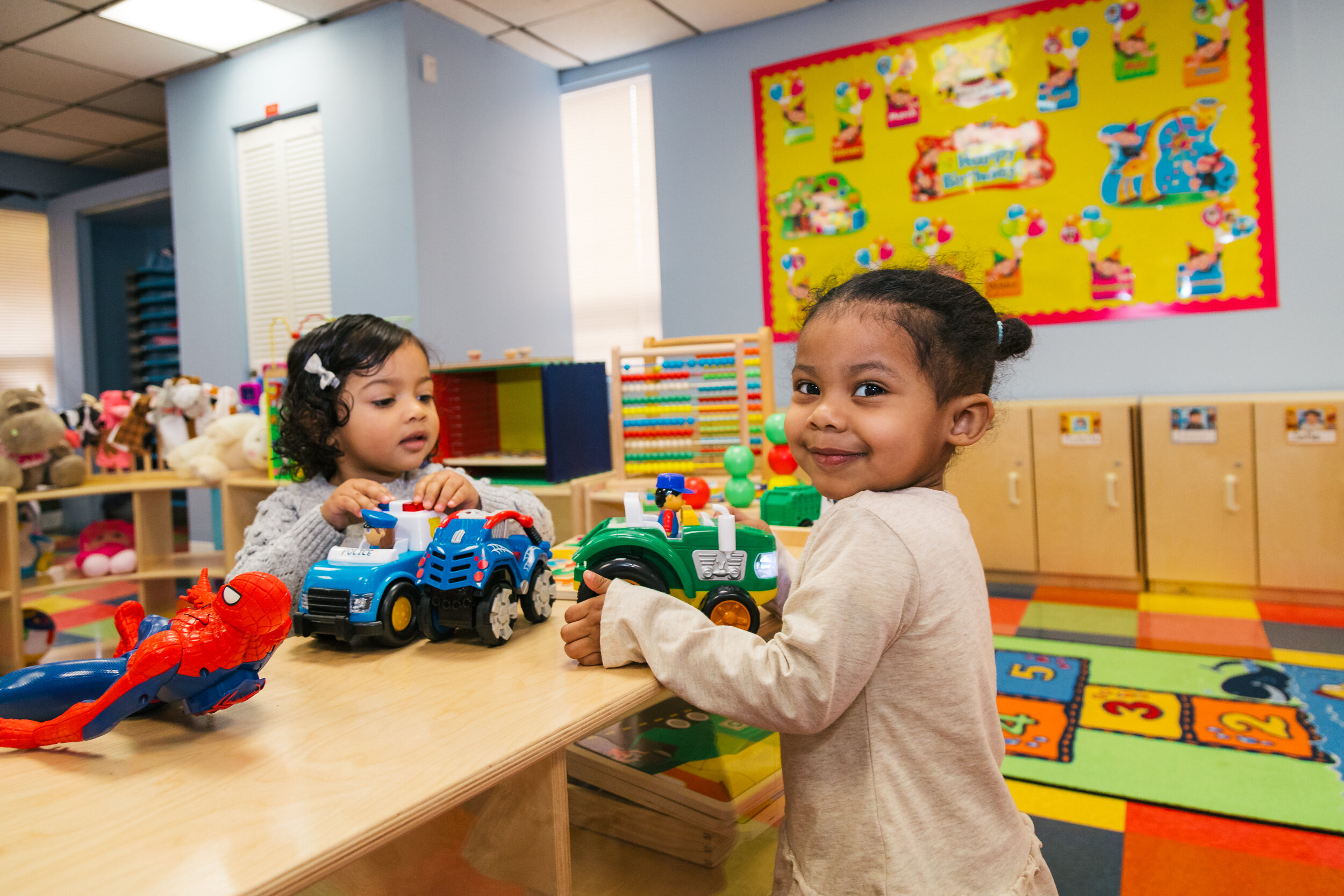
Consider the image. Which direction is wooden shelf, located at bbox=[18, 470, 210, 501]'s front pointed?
toward the camera

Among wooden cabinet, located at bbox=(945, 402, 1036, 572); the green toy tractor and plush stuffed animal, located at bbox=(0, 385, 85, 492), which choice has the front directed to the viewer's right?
the green toy tractor

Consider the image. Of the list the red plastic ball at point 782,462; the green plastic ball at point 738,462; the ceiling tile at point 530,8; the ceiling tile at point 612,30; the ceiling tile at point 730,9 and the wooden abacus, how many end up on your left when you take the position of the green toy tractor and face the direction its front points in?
6

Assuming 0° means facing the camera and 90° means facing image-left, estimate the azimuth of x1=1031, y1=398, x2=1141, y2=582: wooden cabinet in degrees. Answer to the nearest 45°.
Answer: approximately 0°

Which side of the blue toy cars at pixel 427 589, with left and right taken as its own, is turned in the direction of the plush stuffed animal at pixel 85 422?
right

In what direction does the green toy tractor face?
to the viewer's right

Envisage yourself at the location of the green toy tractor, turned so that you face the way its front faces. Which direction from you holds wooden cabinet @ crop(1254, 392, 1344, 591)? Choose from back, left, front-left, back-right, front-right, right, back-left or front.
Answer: front-left

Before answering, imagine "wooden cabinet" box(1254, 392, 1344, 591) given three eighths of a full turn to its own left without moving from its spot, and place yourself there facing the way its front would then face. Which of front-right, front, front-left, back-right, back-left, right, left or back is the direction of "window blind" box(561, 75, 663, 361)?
back-left

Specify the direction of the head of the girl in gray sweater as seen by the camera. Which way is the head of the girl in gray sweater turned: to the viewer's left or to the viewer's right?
to the viewer's right

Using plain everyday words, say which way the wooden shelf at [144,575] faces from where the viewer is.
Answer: facing the viewer

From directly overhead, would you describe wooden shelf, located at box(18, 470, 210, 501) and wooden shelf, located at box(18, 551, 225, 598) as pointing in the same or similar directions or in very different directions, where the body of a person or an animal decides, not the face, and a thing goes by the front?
same or similar directions

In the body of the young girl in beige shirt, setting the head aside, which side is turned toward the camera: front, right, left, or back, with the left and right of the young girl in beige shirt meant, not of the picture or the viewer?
left
